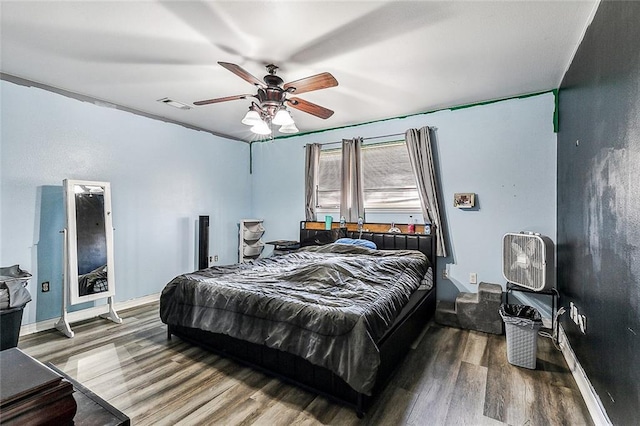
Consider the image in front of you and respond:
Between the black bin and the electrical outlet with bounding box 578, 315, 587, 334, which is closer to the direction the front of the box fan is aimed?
the black bin

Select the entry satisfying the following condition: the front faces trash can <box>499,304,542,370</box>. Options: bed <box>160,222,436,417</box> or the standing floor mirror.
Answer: the standing floor mirror

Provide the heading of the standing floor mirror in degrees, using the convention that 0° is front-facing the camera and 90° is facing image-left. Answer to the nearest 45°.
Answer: approximately 315°

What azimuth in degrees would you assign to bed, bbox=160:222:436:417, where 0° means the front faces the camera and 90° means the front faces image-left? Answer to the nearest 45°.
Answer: approximately 45°

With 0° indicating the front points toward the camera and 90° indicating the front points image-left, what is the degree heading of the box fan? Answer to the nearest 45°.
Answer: approximately 45°

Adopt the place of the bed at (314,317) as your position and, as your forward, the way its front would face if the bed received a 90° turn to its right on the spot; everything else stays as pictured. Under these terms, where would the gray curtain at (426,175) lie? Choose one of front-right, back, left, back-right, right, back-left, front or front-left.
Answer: right

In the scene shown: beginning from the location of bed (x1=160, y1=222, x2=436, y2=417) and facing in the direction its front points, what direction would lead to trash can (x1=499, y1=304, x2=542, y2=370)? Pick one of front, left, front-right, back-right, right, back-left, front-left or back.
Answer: back-left

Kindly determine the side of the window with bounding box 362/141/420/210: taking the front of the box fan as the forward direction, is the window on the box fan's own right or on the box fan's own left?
on the box fan's own right

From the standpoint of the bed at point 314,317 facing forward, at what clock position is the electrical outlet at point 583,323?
The electrical outlet is roughly at 8 o'clock from the bed.
